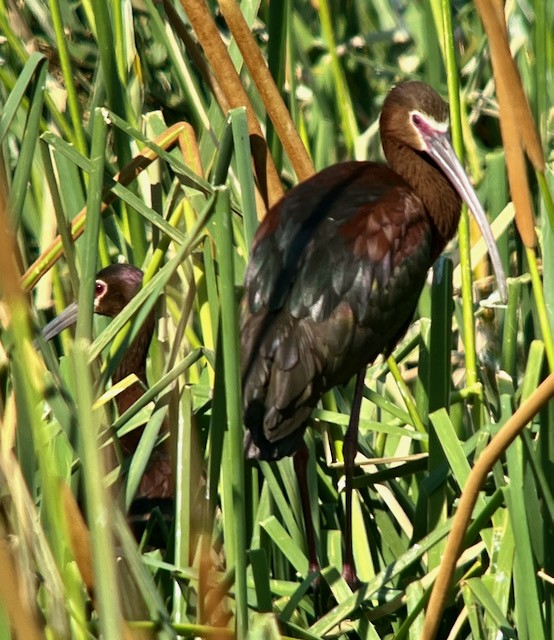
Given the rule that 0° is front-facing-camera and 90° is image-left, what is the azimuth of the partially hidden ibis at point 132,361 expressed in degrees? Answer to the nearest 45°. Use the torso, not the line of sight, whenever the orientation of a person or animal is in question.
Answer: approximately 90°

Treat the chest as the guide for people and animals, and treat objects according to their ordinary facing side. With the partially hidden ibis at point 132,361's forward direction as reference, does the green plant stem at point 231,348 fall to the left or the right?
on its left

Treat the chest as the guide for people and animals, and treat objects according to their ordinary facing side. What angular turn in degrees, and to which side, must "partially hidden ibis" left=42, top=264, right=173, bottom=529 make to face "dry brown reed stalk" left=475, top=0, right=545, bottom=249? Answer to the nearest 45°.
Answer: approximately 135° to its left

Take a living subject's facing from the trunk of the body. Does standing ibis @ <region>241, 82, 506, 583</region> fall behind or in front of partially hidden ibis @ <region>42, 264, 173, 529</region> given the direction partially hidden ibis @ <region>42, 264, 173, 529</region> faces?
behind
